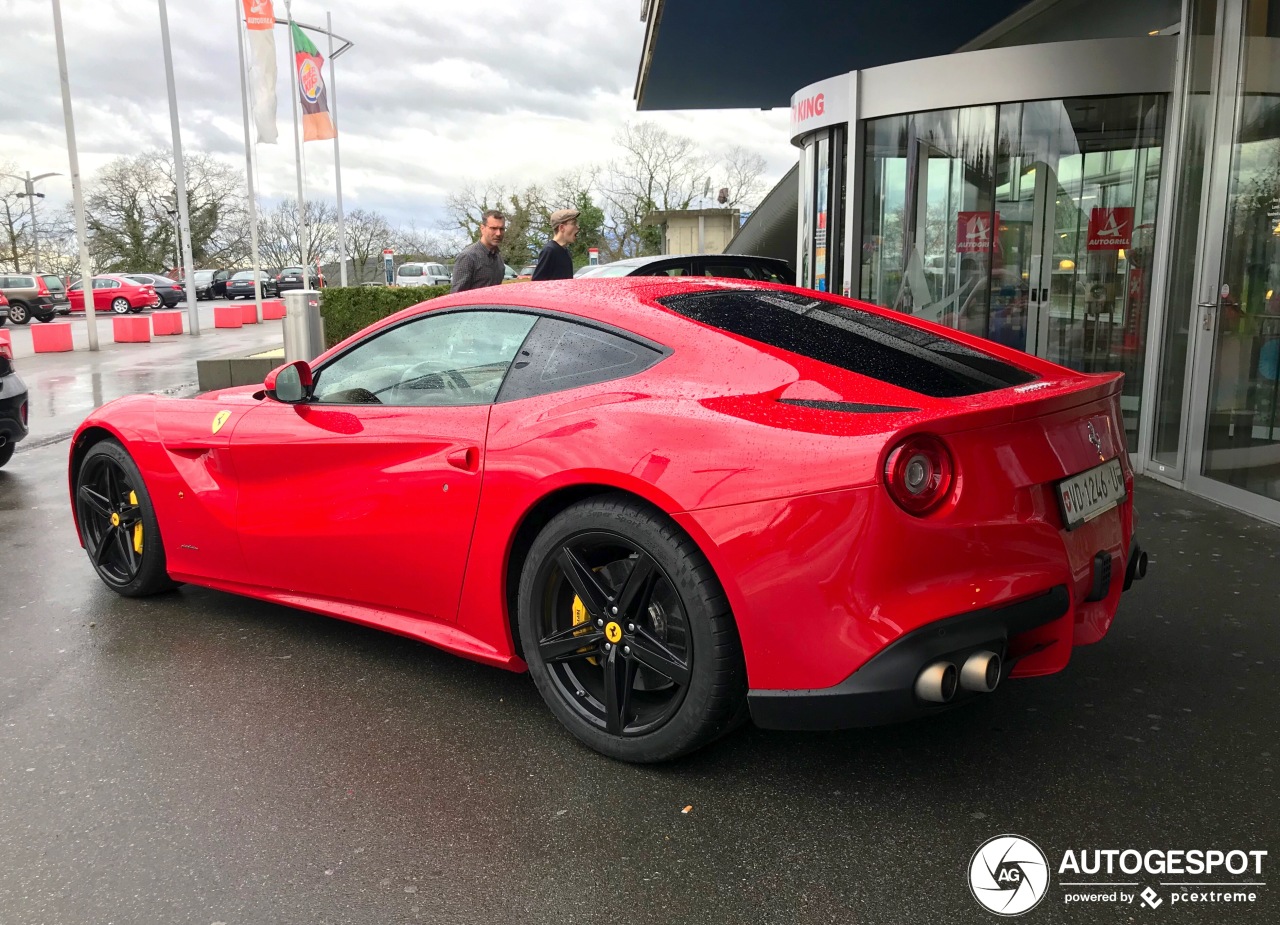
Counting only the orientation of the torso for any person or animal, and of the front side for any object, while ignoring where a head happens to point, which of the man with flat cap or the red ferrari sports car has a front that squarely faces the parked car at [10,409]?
the red ferrari sports car

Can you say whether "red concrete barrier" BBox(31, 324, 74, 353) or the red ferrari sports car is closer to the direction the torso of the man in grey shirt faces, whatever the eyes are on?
the red ferrari sports car

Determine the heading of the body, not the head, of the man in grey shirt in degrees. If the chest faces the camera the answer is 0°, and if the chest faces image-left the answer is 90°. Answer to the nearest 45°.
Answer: approximately 315°

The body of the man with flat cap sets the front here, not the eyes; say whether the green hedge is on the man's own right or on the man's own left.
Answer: on the man's own left

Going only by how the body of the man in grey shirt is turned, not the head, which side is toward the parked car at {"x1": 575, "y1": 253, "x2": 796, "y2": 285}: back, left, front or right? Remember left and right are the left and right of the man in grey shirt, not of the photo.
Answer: left

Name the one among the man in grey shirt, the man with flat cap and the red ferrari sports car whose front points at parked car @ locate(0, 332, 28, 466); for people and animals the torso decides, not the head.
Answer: the red ferrari sports car

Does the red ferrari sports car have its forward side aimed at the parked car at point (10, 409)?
yes

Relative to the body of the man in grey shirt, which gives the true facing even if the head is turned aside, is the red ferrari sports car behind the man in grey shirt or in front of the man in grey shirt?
in front
